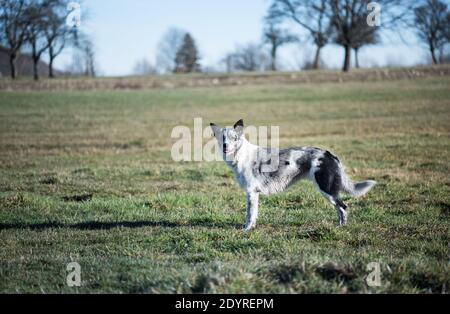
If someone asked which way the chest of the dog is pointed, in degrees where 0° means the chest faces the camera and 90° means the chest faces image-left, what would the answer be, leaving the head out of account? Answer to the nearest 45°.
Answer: approximately 90°
